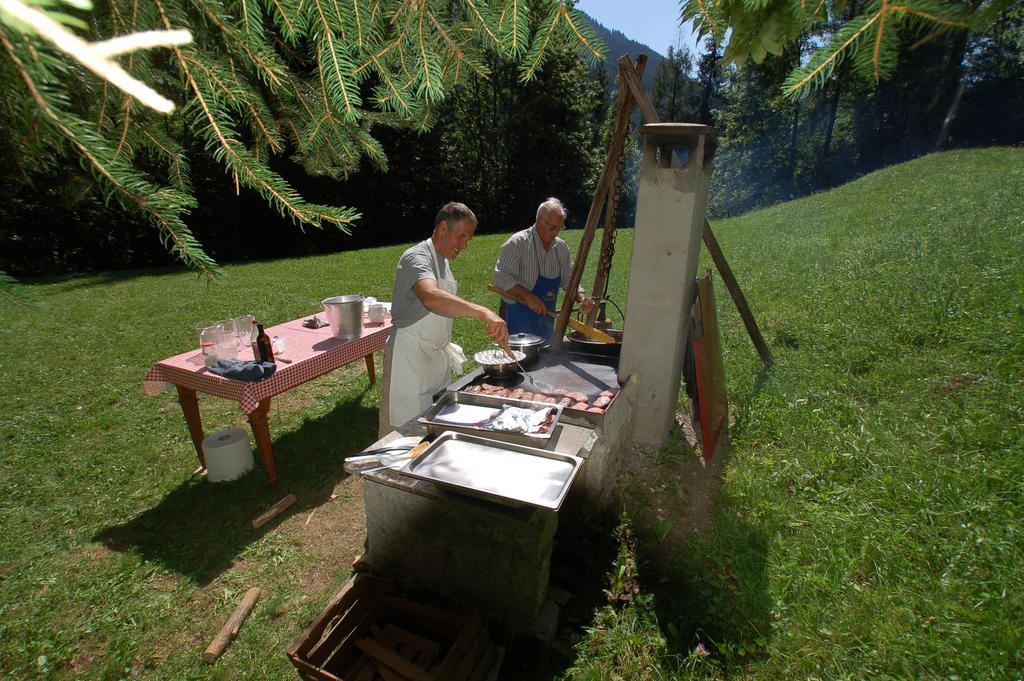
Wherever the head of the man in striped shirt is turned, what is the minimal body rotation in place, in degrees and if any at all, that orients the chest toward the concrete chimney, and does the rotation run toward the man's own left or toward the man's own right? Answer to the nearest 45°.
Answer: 0° — they already face it

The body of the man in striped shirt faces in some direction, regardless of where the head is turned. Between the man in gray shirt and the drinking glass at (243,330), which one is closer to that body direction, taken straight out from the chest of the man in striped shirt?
the man in gray shirt

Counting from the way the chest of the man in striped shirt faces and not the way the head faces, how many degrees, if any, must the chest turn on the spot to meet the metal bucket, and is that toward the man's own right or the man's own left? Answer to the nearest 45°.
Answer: approximately 135° to the man's own right

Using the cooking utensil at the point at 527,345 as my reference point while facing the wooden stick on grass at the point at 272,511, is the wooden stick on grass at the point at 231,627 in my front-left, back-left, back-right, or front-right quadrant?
front-left

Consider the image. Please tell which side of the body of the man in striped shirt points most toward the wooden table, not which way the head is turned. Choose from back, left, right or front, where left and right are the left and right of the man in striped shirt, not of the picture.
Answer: right

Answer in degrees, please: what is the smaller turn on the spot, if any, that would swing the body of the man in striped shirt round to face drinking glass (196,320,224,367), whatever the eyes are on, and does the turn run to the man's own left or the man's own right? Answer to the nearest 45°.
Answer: approximately 90° to the man's own right

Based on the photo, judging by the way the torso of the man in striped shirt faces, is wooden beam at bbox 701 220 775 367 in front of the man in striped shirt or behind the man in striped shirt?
in front

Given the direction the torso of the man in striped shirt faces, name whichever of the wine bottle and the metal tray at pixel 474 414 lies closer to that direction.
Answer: the metal tray

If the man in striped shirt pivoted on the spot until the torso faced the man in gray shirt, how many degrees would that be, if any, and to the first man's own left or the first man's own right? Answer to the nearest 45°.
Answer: approximately 90° to the first man's own right

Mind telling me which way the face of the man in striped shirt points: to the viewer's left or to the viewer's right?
to the viewer's right

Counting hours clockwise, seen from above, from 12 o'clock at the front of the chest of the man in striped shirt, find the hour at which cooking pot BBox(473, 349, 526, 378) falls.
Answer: The cooking pot is roughly at 2 o'clock from the man in striped shirt.

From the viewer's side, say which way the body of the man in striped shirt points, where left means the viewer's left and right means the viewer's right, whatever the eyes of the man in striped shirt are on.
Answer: facing the viewer and to the right of the viewer

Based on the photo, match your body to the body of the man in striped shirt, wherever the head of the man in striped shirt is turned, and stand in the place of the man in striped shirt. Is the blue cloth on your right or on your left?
on your right

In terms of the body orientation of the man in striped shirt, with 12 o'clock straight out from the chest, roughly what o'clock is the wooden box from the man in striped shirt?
The wooden box is roughly at 2 o'clock from the man in striped shirt.

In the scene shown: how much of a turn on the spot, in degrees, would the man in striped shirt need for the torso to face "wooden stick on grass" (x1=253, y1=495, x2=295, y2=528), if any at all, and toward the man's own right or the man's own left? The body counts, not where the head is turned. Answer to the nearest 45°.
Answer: approximately 90° to the man's own right
